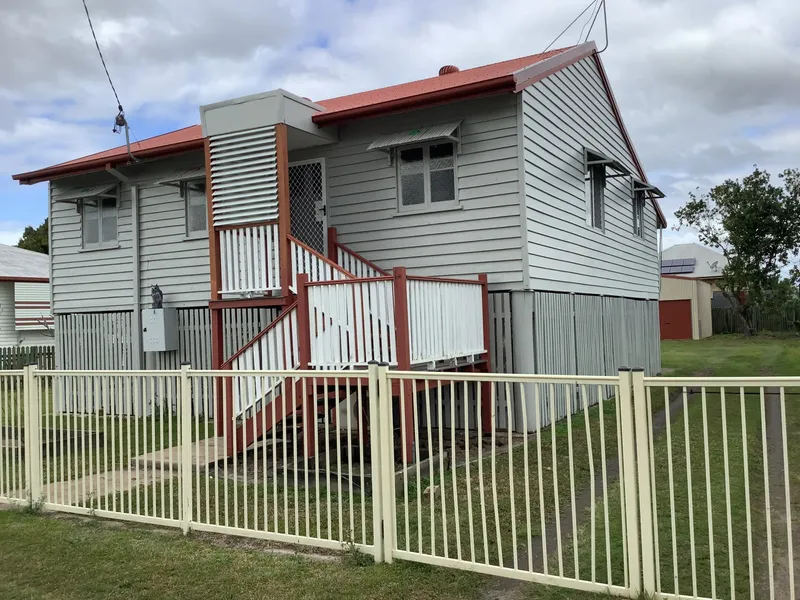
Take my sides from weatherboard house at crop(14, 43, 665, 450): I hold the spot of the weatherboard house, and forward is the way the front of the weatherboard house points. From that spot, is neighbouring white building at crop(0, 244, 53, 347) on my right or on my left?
on my right

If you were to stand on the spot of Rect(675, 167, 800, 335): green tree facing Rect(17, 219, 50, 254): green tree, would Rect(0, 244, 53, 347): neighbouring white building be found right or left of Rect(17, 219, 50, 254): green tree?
left

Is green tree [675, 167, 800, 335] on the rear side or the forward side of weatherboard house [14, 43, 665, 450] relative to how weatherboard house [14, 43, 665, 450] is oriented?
on the rear side

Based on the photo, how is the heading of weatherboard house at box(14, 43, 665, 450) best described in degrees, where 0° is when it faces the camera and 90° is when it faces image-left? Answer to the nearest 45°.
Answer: approximately 45°
